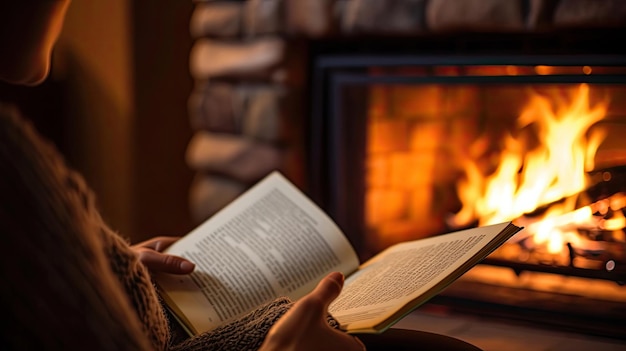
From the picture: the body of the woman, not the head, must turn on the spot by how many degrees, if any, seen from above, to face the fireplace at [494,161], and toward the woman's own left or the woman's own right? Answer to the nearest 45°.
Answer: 0° — they already face it

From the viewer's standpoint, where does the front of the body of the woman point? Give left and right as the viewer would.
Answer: facing away from the viewer and to the right of the viewer
